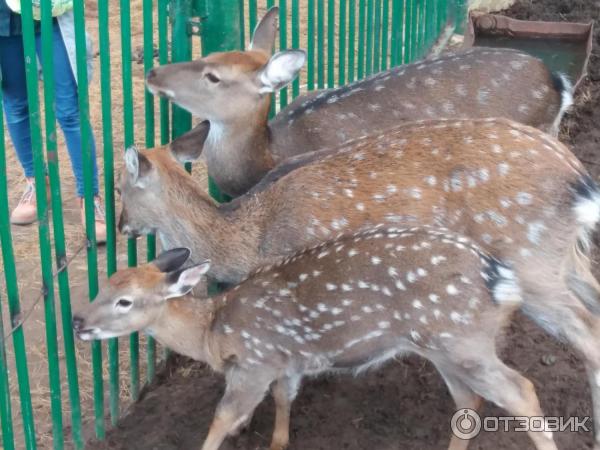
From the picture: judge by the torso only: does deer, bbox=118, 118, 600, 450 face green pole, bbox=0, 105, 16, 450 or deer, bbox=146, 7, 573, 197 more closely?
the green pole

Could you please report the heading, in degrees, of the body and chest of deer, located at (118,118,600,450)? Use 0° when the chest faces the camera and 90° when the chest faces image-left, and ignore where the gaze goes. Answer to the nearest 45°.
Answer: approximately 90°

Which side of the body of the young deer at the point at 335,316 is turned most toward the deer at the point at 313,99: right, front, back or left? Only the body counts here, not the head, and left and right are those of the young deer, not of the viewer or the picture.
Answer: right

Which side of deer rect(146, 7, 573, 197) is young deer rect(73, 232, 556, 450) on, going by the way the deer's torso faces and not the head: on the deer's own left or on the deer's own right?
on the deer's own left

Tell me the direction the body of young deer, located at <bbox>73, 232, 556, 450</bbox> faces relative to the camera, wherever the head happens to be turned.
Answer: to the viewer's left

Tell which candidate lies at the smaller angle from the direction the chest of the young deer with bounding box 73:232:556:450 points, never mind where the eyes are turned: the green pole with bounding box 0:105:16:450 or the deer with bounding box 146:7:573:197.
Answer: the green pole

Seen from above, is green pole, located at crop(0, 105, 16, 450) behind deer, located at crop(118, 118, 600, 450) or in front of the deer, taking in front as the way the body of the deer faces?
in front

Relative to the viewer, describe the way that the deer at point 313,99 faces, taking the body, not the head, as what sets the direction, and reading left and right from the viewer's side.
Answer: facing to the left of the viewer

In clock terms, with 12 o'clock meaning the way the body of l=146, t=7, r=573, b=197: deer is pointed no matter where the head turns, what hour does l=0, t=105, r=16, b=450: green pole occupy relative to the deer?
The green pole is roughly at 10 o'clock from the deer.
